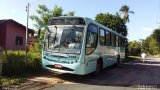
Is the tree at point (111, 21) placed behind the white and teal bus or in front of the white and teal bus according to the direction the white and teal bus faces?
behind

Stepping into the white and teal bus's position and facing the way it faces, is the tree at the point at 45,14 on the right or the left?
on its right

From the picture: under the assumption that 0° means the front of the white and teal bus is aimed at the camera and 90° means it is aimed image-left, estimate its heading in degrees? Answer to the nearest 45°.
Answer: approximately 45°
